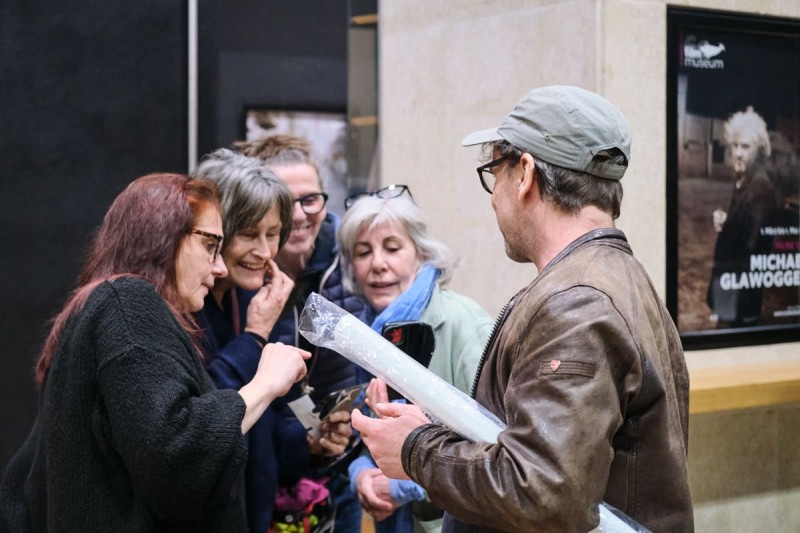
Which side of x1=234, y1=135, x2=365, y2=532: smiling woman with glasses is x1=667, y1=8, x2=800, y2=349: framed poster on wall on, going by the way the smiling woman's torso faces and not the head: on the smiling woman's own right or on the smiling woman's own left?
on the smiling woman's own left

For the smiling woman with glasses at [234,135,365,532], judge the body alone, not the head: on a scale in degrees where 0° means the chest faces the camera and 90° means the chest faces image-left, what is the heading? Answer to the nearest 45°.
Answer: approximately 0°

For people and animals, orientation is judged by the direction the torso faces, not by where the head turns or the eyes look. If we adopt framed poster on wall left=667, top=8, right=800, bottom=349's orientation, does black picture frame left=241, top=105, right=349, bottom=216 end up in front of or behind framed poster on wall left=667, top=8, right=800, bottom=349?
behind

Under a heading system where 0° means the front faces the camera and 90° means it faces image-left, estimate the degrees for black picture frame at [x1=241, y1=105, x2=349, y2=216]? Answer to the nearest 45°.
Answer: approximately 0°

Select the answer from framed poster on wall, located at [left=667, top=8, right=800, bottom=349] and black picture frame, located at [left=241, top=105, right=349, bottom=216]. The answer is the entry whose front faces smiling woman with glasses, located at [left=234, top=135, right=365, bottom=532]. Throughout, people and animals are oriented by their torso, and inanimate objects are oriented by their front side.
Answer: the black picture frame

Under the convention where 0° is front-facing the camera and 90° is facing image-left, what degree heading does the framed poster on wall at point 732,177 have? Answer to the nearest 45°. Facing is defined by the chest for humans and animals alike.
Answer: approximately 315°

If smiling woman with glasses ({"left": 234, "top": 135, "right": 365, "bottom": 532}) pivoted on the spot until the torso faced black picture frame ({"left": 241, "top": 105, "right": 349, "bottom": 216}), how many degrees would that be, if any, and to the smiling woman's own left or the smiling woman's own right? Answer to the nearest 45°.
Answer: approximately 180°

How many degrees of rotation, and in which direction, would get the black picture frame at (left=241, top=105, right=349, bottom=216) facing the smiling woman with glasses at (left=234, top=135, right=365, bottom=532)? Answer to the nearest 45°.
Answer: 0° — it already faces them

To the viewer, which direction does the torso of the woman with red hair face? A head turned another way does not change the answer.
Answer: to the viewer's right
